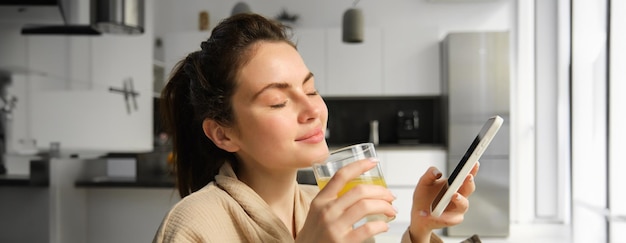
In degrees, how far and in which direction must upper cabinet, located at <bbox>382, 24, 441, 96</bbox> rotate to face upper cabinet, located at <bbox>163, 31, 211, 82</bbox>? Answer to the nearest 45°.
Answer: approximately 90° to its right

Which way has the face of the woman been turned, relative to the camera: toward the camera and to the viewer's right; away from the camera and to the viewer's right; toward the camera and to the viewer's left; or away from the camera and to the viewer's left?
toward the camera and to the viewer's right

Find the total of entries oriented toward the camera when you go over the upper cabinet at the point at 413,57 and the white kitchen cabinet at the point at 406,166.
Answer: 2

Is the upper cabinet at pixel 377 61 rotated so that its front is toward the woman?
yes

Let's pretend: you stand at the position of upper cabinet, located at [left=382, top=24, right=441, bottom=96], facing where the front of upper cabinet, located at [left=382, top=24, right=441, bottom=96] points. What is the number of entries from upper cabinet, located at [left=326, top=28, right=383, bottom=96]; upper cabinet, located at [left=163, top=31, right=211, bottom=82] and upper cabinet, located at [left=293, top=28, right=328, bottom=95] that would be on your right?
3

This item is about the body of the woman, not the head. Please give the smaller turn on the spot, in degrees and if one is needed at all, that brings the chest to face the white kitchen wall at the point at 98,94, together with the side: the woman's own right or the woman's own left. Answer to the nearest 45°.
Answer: approximately 180°

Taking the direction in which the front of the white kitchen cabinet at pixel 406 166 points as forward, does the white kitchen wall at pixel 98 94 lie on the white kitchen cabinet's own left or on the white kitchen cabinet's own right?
on the white kitchen cabinet's own right

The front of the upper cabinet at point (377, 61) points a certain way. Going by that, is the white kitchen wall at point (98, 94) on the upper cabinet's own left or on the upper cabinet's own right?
on the upper cabinet's own right

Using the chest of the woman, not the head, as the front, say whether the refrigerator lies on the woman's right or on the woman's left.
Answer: on the woman's left

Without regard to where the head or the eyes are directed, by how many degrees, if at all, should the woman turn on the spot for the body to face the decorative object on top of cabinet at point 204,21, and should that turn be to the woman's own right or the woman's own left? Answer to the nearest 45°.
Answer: approximately 135° to the woman's own left
